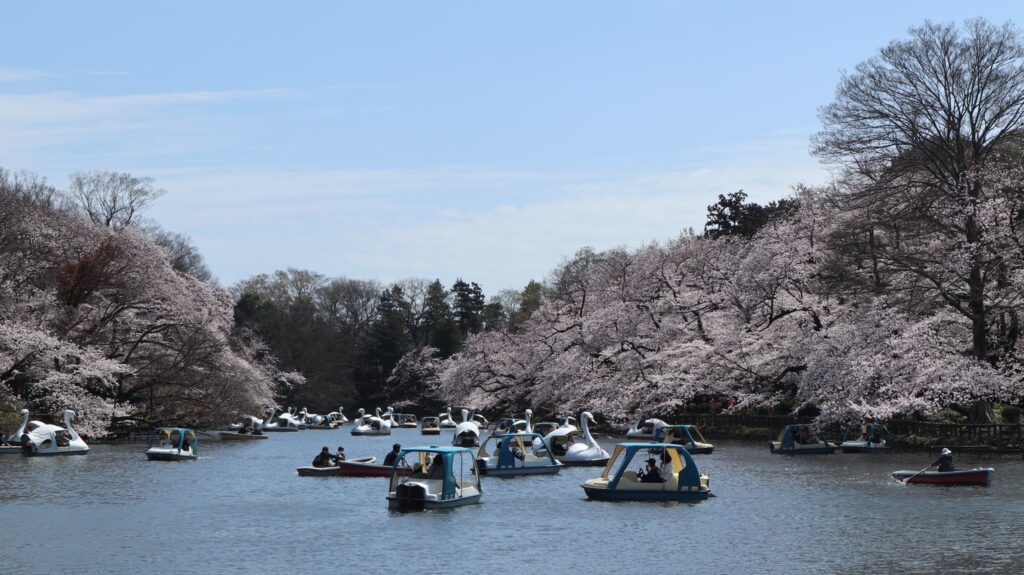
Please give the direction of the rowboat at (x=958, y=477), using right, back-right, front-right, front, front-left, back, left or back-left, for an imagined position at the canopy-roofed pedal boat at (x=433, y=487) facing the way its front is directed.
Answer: front-right

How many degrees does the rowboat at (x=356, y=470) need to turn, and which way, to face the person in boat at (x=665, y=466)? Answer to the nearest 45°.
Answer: approximately 135° to its left

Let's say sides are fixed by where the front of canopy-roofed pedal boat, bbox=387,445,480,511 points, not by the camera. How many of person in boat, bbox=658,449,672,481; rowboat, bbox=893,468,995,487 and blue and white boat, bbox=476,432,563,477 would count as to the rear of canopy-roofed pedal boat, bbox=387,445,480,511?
0

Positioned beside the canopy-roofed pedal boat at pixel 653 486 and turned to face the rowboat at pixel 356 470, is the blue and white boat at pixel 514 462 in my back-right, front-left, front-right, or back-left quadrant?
front-right

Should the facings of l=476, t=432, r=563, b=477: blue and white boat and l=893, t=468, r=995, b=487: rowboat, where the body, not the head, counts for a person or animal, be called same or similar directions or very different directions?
very different directions

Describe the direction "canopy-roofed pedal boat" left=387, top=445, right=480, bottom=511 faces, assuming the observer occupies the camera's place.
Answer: facing away from the viewer and to the right of the viewer

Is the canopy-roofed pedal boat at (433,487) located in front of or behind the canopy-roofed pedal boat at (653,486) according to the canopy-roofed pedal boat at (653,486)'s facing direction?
in front

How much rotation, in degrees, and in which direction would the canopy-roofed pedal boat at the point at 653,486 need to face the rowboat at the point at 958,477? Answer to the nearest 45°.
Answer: approximately 180°

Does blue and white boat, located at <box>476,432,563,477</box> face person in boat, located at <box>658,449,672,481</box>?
no

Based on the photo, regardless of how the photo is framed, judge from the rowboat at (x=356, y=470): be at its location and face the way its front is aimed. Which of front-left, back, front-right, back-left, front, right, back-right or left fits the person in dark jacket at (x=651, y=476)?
back-left

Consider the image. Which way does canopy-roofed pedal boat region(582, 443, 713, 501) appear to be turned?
to the viewer's left

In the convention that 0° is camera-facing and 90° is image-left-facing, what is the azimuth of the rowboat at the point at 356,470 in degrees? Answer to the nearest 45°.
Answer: approximately 90°

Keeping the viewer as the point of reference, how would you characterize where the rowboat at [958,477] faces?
facing to the left of the viewer
